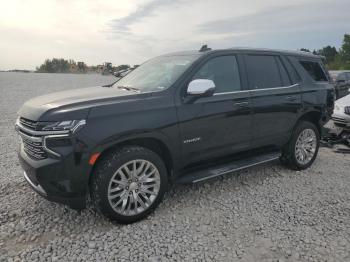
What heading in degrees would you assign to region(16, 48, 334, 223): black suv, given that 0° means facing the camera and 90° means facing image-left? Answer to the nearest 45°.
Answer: approximately 45°

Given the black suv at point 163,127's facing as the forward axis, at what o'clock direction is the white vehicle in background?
The white vehicle in background is roughly at 6 o'clock from the black suv.
